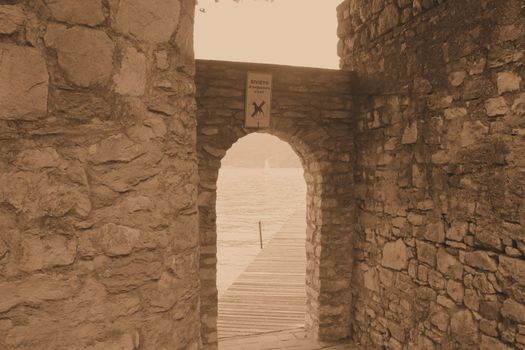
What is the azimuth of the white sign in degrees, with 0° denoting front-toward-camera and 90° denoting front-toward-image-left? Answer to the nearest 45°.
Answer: approximately 0°
